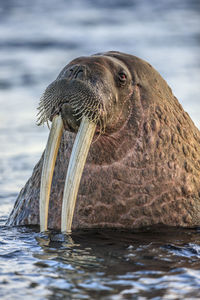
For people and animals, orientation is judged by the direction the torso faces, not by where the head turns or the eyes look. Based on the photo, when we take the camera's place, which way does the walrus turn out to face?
facing the viewer and to the left of the viewer
